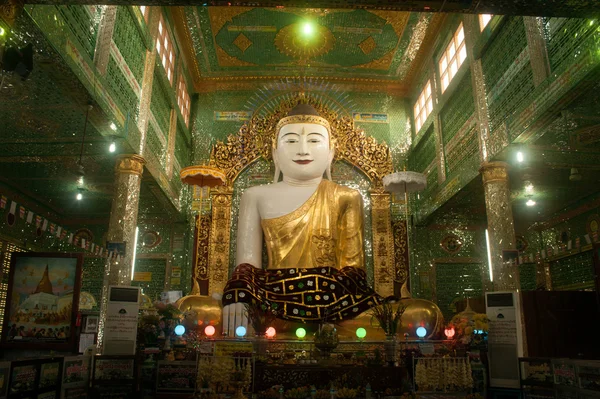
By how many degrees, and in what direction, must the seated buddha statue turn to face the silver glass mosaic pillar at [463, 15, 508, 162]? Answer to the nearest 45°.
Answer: approximately 45° to its left

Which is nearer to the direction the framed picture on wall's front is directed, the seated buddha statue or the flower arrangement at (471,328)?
the flower arrangement

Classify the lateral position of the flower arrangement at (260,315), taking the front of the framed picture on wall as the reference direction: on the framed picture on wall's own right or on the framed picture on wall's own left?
on the framed picture on wall's own left

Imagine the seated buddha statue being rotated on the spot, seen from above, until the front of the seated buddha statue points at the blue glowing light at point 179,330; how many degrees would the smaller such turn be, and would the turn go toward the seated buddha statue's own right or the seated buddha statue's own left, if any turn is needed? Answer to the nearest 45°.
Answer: approximately 45° to the seated buddha statue's own right

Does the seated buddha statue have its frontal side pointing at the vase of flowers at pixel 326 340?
yes

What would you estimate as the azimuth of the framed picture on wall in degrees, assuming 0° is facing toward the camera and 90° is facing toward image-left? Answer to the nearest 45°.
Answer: approximately 0°

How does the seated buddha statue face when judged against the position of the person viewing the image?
facing the viewer

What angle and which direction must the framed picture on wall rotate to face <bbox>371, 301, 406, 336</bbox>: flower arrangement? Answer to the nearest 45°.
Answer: approximately 90° to its left
